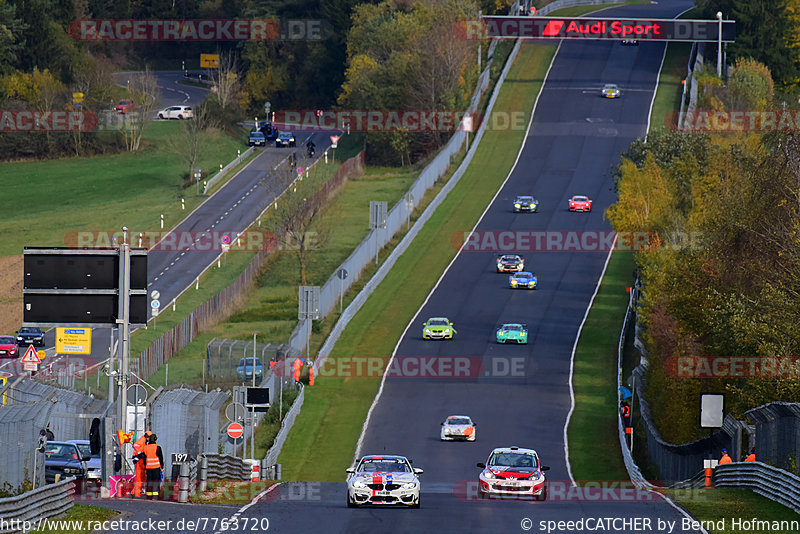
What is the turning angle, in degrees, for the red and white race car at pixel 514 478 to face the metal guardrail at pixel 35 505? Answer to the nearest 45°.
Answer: approximately 45° to its right

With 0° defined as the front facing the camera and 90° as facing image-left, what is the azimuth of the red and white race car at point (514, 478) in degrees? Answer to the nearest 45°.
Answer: approximately 0°

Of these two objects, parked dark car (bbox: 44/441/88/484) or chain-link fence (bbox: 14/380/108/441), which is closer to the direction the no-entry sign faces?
the parked dark car

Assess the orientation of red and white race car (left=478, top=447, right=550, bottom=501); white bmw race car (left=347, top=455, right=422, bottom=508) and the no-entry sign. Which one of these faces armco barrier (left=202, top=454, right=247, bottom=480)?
the no-entry sign
